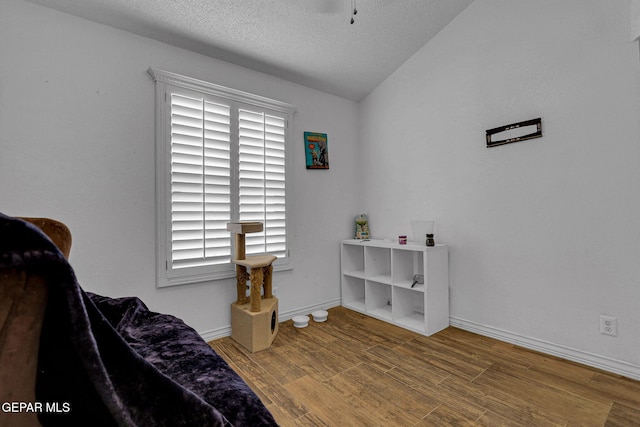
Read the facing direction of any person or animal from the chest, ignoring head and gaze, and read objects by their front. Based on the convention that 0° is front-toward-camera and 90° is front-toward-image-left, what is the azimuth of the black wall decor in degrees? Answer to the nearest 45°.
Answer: approximately 45°

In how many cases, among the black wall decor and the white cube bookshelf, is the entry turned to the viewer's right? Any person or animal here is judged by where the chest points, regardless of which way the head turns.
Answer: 0

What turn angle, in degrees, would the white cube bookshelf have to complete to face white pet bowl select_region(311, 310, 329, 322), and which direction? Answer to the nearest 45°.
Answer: approximately 45° to its right

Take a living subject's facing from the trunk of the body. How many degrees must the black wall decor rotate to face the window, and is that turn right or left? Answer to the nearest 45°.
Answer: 0° — it already faces it

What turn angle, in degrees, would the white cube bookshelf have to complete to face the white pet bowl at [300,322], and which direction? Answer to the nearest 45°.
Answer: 0° — it already faces it

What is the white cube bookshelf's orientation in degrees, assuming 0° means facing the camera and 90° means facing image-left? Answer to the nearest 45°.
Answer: approximately 45°

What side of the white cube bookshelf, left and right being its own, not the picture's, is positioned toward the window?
front
